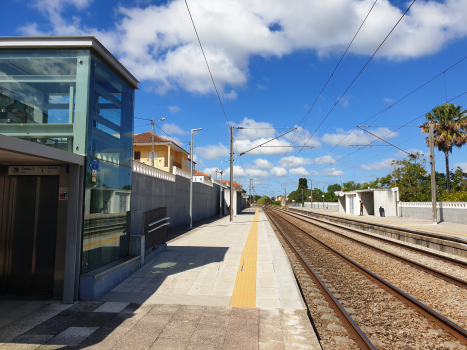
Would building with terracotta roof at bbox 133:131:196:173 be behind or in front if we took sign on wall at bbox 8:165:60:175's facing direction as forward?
behind

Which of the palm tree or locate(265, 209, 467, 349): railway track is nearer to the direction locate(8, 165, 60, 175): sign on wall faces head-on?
the railway track

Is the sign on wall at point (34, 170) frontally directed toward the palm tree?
no

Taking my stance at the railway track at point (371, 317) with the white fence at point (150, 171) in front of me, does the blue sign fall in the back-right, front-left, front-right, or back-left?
front-left

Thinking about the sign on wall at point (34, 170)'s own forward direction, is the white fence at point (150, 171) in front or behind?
behind

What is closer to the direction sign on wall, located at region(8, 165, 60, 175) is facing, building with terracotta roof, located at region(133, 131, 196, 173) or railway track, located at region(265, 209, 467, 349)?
the railway track

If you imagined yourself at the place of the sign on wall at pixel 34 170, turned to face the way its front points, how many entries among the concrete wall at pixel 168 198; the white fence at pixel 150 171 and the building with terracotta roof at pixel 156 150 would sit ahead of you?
0

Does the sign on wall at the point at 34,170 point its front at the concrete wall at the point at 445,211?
no

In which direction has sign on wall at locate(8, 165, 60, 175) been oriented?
toward the camera

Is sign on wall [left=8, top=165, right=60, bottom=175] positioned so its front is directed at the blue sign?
no

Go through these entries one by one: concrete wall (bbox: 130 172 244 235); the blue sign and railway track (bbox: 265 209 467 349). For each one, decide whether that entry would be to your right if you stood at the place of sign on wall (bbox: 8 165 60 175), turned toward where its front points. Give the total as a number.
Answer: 0

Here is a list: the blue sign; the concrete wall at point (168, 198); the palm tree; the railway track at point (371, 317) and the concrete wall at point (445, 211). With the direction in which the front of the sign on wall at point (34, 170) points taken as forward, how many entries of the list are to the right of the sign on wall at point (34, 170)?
0
